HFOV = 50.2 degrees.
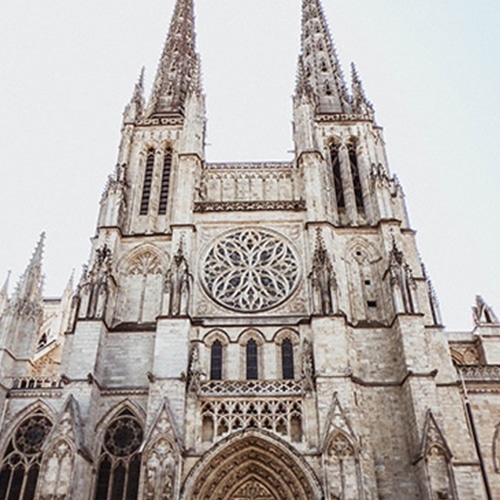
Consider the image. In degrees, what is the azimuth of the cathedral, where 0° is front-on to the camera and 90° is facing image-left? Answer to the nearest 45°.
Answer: approximately 0°
